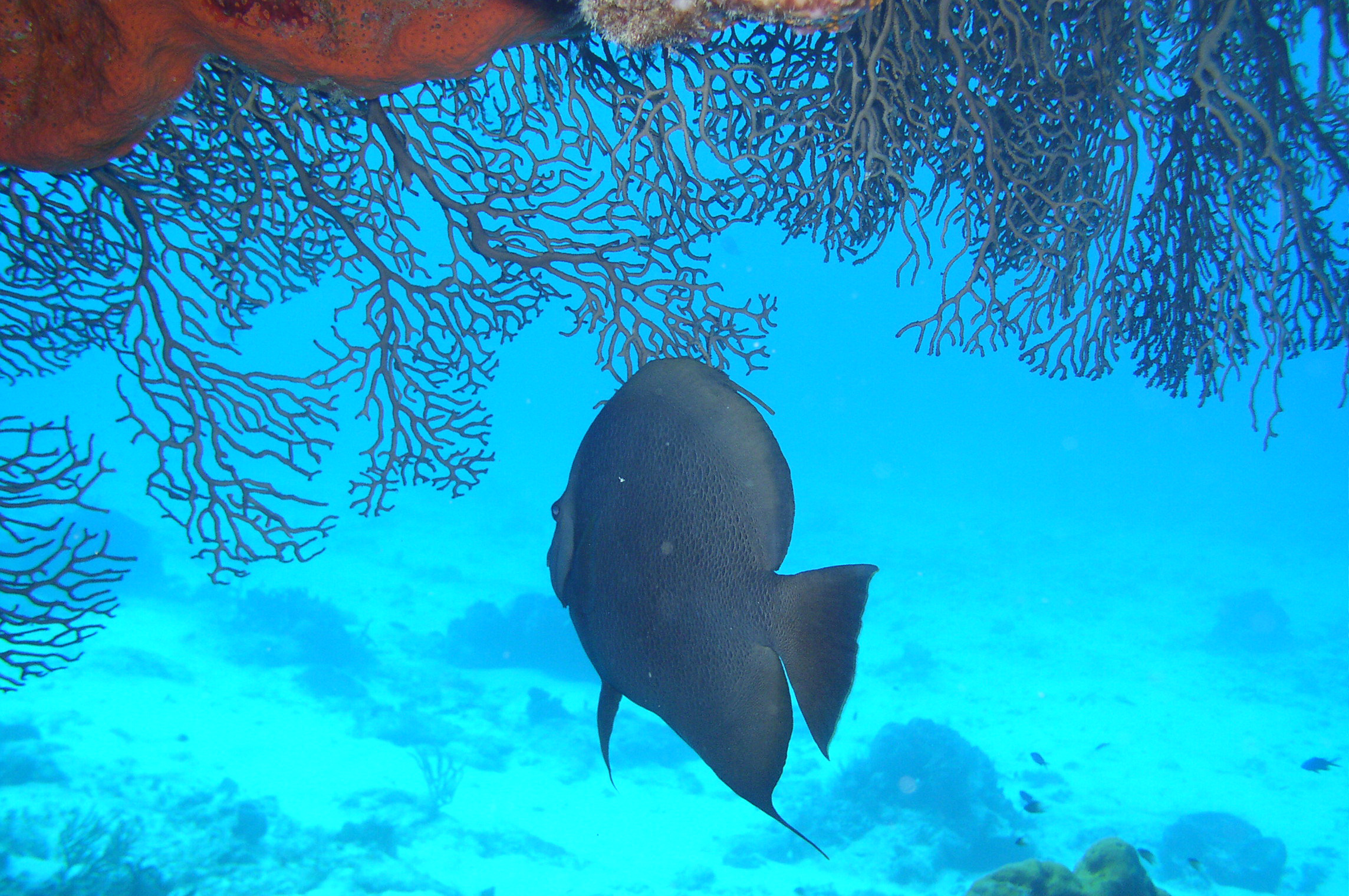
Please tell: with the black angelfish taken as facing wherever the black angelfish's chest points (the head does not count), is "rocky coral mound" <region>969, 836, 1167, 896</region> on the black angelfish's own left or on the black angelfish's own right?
on the black angelfish's own right

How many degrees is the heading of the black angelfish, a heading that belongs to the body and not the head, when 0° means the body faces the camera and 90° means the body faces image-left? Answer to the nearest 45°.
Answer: approximately 135°

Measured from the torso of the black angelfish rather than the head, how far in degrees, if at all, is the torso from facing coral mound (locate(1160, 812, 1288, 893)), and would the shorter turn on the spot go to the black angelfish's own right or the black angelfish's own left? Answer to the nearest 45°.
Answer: approximately 90° to the black angelfish's own right
